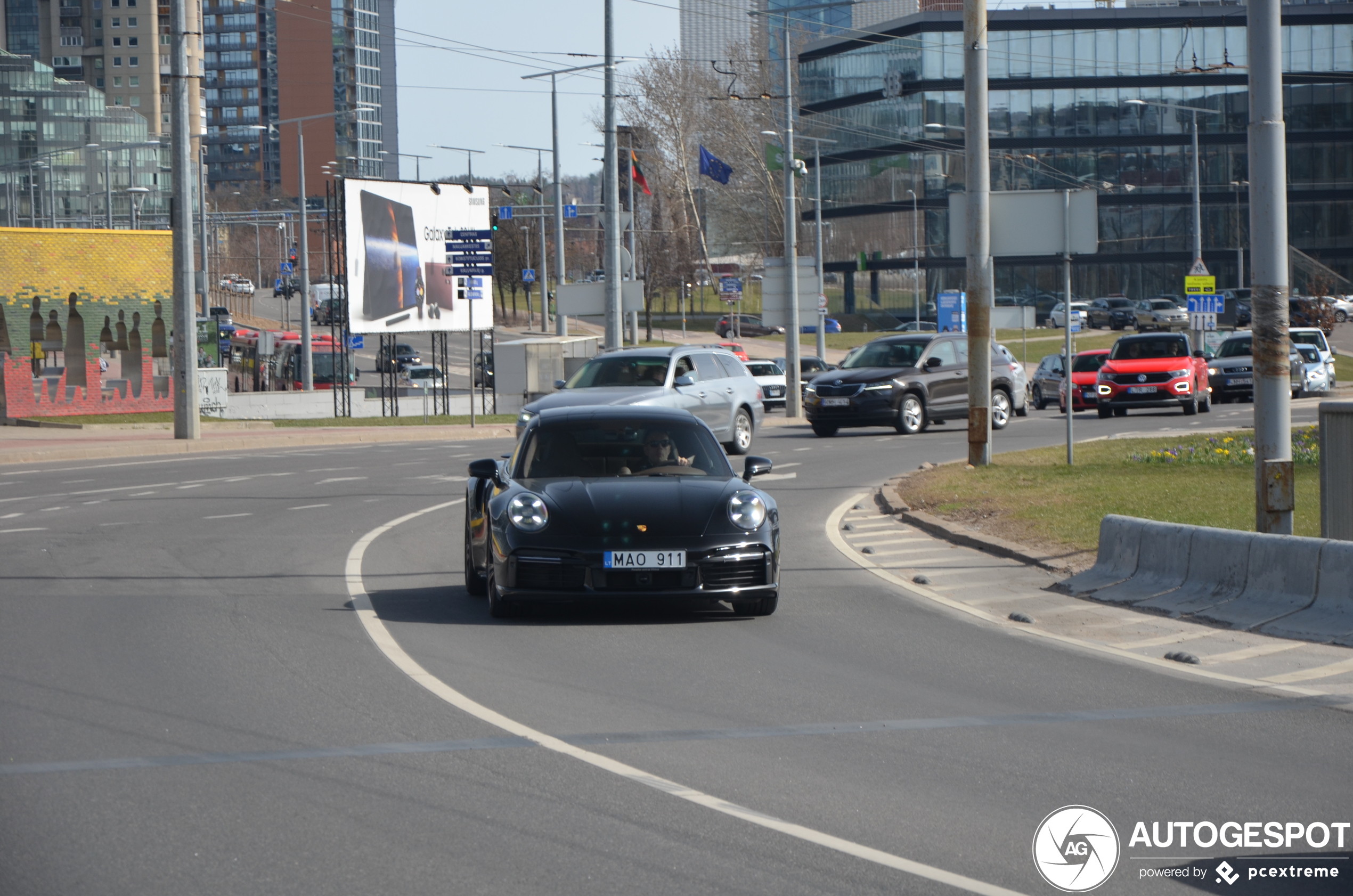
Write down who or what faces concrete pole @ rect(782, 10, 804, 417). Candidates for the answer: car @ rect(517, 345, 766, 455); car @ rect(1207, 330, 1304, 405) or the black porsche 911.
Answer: car @ rect(1207, 330, 1304, 405)

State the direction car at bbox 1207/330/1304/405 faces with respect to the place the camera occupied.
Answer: facing the viewer and to the left of the viewer

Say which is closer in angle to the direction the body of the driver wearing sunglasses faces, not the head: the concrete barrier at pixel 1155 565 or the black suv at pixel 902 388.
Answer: the concrete barrier

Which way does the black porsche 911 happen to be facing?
toward the camera

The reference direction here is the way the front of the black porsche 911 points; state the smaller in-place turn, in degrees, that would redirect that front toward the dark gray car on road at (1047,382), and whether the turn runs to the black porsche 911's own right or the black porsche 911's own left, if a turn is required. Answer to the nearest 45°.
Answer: approximately 180°

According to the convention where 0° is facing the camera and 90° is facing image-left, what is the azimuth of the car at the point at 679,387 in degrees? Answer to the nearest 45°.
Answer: approximately 45°

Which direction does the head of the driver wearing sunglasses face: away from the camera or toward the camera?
toward the camera

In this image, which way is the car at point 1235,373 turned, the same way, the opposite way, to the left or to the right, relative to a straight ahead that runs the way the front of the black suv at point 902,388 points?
the same way

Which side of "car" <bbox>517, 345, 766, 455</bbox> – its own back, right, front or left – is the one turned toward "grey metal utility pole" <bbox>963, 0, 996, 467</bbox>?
left

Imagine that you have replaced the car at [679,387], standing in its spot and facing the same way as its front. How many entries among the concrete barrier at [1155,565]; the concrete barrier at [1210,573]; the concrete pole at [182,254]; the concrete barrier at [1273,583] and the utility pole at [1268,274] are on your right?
1

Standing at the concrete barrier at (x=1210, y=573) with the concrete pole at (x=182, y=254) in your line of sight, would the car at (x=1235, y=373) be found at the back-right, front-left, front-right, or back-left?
front-right

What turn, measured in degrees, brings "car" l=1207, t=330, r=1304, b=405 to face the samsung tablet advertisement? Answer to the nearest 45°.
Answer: approximately 45° to its right

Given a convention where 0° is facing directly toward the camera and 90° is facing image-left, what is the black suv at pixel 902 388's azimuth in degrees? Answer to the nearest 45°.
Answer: approximately 45°
